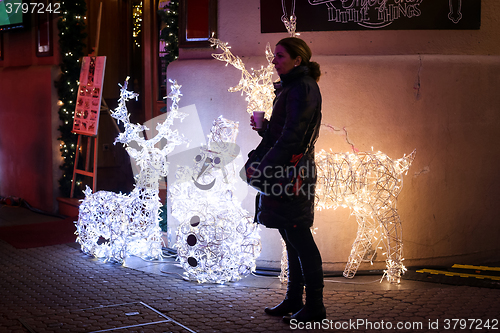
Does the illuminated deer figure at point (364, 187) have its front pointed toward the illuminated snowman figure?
yes

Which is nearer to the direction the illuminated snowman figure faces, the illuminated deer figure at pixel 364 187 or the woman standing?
the woman standing

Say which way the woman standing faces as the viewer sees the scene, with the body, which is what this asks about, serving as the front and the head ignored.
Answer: to the viewer's left

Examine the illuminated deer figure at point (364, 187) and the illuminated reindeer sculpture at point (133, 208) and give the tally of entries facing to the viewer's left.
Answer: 1

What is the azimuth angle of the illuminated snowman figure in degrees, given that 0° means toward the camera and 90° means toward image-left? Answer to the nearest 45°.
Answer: approximately 45°

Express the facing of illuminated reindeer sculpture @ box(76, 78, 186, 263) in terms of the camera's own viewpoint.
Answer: facing the viewer and to the right of the viewer

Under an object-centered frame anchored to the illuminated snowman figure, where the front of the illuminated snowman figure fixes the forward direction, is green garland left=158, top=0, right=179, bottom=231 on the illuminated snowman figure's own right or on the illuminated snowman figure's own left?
on the illuminated snowman figure's own right

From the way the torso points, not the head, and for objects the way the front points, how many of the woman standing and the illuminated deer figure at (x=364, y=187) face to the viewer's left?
2

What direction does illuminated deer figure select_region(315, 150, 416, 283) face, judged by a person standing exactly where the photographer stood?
facing to the left of the viewer

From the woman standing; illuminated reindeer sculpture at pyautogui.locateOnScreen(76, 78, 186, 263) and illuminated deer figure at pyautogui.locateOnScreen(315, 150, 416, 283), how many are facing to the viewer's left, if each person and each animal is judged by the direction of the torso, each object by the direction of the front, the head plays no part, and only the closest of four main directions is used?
2
